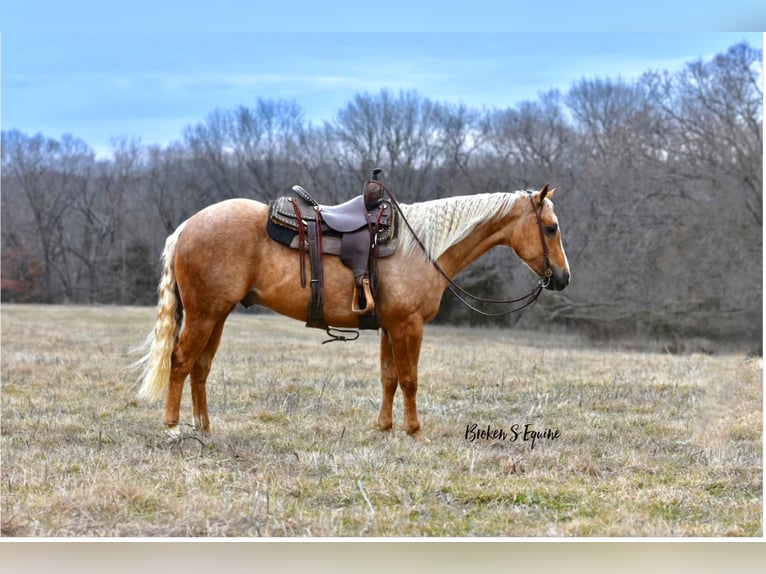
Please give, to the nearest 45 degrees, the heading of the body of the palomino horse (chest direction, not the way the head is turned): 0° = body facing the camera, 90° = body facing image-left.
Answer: approximately 270°
